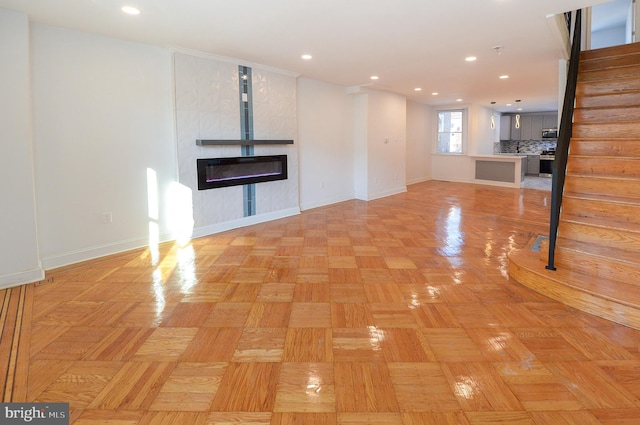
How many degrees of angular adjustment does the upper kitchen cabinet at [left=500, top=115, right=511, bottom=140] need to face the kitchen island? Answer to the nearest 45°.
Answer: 0° — it already faces it

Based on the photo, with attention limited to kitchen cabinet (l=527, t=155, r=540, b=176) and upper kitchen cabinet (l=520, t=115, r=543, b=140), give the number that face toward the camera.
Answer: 2

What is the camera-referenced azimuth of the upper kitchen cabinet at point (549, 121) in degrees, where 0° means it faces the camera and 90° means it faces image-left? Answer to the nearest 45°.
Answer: approximately 0°

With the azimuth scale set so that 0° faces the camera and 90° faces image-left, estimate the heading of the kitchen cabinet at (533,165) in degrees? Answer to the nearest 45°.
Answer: approximately 0°
